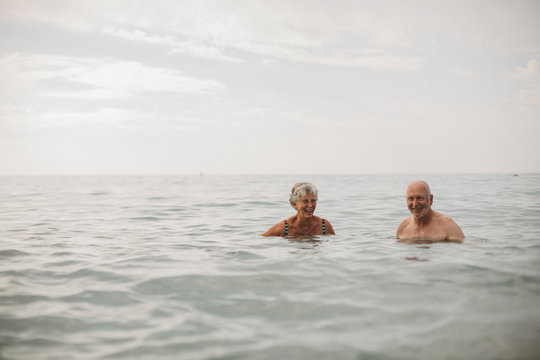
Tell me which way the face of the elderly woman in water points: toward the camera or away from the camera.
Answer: toward the camera

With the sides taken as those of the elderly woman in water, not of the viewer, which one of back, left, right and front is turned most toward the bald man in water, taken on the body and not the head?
left

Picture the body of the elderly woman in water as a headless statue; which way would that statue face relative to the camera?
toward the camera
